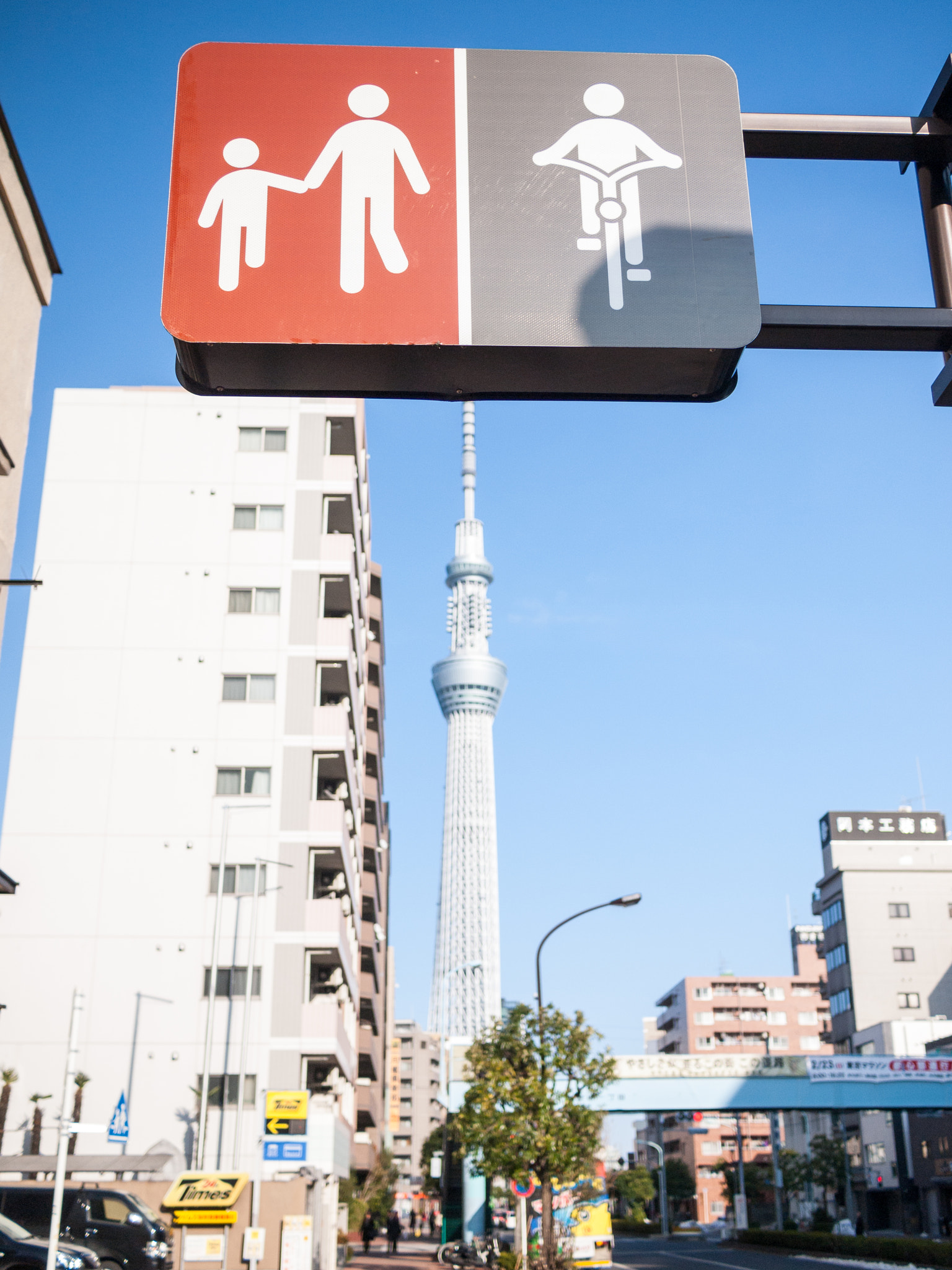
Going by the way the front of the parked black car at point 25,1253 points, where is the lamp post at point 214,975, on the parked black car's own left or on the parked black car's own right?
on the parked black car's own left

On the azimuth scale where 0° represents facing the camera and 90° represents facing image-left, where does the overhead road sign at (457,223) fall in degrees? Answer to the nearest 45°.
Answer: approximately 0°

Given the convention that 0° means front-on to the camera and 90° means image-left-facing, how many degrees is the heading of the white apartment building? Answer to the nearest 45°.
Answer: approximately 270°

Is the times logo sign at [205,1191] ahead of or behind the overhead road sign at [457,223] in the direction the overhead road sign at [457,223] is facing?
behind

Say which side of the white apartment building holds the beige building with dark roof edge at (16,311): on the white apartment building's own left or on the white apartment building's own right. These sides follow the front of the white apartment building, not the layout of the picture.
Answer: on the white apartment building's own right

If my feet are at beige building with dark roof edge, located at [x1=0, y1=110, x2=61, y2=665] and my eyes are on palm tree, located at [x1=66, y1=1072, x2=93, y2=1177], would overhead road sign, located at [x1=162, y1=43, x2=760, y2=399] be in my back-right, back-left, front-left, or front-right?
back-right

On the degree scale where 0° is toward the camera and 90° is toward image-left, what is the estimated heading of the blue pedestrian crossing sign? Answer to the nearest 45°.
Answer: approximately 315°

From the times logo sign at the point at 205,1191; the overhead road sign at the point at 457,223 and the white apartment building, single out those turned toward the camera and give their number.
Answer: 2

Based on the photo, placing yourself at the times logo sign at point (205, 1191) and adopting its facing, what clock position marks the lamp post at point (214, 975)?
The lamp post is roughly at 6 o'clock from the times logo sign.

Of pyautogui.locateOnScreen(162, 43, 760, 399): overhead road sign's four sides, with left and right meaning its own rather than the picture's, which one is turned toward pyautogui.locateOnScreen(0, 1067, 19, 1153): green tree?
back
